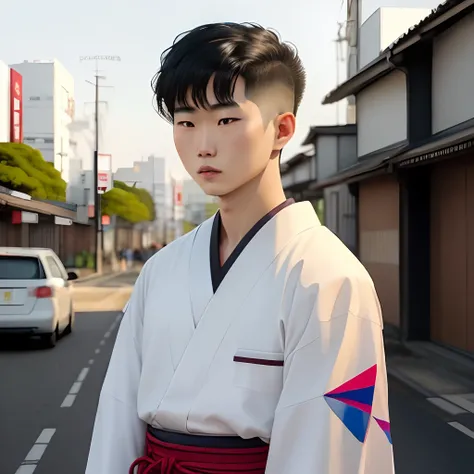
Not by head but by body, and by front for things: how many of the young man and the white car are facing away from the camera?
1

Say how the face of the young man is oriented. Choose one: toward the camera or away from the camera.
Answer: toward the camera

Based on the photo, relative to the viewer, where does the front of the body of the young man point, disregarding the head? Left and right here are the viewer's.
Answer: facing the viewer and to the left of the viewer

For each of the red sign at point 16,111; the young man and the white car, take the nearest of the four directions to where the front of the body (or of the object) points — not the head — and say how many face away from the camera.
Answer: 1

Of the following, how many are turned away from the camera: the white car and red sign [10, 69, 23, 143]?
1

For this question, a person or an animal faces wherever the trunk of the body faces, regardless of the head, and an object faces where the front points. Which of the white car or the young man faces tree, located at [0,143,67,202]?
the white car

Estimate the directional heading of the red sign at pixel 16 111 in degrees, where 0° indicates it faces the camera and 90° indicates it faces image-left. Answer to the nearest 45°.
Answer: approximately 315°

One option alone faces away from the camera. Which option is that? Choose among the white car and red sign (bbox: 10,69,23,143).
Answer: the white car

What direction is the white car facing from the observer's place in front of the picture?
facing away from the viewer
